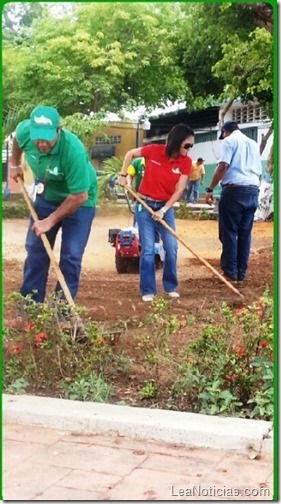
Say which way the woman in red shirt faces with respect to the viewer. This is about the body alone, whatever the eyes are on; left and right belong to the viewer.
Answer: facing the viewer

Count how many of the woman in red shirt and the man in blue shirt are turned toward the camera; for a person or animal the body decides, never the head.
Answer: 1

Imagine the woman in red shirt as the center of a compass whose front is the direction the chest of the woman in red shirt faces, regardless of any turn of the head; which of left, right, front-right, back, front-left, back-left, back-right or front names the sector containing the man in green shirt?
right
